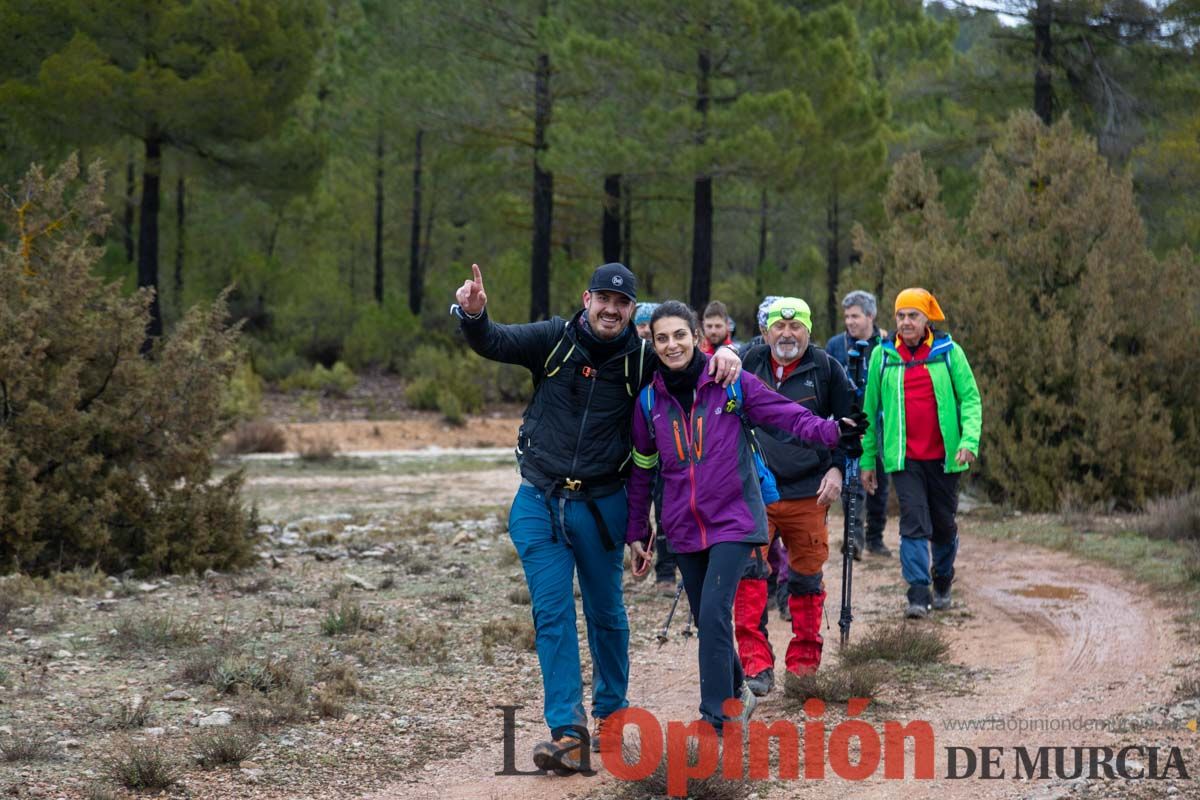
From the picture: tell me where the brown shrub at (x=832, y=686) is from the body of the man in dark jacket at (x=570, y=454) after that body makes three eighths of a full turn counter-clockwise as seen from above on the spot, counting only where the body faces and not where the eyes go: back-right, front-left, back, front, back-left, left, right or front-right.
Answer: front

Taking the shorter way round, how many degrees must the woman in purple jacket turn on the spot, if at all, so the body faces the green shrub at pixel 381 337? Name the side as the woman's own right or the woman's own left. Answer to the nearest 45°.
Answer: approximately 180°

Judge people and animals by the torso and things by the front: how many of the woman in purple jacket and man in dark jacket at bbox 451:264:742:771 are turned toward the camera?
2

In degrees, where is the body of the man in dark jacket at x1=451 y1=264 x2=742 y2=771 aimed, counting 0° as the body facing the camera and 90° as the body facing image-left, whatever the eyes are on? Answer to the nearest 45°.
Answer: approximately 0°

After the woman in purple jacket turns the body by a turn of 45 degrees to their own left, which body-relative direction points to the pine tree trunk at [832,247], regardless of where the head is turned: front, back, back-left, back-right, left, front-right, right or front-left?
back-left

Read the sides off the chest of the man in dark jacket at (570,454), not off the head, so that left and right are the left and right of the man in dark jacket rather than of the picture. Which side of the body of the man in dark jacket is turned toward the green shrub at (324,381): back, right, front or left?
back

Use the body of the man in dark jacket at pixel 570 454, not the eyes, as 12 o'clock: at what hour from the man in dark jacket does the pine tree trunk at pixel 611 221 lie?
The pine tree trunk is roughly at 6 o'clock from the man in dark jacket.

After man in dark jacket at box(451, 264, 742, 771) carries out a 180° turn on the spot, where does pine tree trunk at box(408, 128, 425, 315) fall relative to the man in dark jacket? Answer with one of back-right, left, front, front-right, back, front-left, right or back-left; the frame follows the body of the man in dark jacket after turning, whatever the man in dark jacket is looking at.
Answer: front

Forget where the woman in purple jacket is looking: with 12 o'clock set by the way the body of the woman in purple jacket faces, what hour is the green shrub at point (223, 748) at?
The green shrub is roughly at 3 o'clock from the woman in purple jacket.

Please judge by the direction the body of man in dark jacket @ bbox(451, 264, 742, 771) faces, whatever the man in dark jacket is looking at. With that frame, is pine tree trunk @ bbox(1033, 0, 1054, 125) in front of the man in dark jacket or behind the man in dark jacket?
behind

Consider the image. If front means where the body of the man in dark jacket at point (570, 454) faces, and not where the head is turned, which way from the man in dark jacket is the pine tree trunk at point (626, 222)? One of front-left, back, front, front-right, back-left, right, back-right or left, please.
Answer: back
